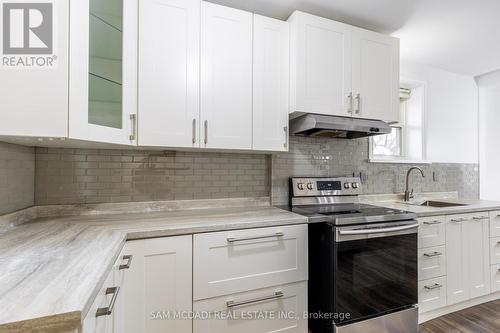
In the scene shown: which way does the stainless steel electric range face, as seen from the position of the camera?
facing the viewer and to the right of the viewer

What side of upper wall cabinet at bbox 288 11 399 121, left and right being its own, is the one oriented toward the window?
left

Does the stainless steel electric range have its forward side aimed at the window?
no

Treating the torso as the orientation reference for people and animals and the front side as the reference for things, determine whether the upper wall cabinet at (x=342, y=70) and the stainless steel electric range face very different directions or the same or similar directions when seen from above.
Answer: same or similar directions

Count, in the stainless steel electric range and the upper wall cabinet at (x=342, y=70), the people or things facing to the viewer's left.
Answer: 0
